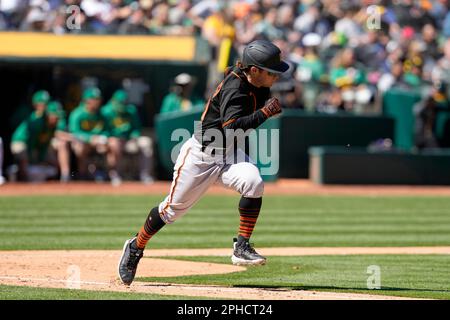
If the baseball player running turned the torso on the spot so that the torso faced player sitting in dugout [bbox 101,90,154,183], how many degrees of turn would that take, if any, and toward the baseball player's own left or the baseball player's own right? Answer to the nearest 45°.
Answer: approximately 90° to the baseball player's own left

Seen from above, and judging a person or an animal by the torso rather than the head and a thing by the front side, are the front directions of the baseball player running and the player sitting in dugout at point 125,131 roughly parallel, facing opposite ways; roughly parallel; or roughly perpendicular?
roughly perpendicular

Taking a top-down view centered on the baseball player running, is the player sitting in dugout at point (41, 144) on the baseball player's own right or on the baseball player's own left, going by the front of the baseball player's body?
on the baseball player's own left

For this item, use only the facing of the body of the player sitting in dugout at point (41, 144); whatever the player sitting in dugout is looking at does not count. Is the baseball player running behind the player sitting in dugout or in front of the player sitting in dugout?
in front

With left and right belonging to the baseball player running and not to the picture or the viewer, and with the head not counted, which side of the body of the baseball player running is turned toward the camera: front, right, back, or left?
right

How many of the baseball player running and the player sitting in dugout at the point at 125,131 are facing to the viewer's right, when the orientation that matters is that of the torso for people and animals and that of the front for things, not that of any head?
1

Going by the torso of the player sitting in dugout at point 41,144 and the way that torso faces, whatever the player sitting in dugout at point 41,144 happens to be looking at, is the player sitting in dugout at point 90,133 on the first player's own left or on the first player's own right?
on the first player's own left

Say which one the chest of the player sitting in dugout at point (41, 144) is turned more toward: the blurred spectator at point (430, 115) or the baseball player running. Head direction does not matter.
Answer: the baseball player running

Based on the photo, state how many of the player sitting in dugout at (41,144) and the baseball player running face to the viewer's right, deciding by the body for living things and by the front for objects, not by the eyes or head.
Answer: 1

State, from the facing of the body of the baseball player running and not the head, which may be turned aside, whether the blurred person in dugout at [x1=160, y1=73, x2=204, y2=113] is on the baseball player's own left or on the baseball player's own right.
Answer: on the baseball player's own left

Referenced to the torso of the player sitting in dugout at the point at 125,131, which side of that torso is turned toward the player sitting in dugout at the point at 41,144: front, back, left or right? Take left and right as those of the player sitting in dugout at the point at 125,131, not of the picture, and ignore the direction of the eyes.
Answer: right

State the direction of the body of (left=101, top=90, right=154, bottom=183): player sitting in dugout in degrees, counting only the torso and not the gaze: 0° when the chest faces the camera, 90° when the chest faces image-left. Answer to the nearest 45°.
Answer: approximately 0°

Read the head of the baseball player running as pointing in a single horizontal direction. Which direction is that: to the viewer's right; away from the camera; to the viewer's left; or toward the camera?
to the viewer's right

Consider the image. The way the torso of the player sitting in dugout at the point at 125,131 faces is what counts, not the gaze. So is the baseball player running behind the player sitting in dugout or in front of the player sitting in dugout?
in front

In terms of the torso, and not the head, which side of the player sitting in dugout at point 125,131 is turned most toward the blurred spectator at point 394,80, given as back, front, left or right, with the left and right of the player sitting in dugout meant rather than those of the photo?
left

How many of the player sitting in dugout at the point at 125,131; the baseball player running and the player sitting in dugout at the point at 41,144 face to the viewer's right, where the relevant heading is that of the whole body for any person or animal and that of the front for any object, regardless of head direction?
1
